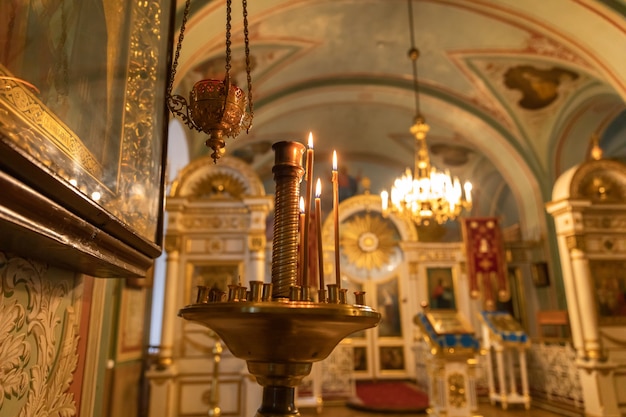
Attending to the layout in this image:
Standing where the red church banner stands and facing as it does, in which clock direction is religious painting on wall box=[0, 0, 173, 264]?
The religious painting on wall is roughly at 12 o'clock from the red church banner.

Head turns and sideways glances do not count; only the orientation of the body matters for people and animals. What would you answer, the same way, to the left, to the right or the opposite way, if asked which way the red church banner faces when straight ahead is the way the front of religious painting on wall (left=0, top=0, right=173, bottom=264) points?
to the right

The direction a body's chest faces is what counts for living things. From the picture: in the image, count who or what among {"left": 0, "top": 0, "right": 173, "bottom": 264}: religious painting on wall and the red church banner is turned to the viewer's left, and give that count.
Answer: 0

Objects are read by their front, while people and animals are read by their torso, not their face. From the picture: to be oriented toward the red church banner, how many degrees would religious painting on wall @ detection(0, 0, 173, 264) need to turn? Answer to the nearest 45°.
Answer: approximately 90° to its left

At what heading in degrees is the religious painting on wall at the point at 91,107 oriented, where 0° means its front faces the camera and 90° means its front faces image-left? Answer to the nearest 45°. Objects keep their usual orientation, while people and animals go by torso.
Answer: approximately 315°

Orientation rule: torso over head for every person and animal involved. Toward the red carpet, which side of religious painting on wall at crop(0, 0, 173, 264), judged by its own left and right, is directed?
left

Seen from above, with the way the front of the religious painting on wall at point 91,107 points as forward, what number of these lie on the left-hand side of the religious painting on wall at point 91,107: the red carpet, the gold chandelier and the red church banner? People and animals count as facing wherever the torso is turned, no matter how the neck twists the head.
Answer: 3

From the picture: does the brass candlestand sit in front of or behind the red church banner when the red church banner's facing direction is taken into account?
in front

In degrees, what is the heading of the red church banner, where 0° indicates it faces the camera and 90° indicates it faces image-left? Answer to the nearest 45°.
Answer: approximately 0°

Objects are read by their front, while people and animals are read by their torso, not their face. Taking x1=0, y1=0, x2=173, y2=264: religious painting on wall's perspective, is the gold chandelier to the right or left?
on its left
